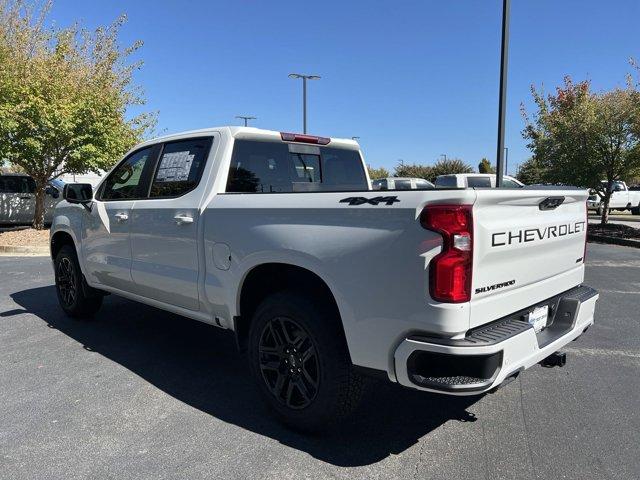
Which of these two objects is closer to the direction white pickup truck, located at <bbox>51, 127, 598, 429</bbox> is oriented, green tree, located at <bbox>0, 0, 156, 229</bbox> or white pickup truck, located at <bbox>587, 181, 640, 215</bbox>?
the green tree

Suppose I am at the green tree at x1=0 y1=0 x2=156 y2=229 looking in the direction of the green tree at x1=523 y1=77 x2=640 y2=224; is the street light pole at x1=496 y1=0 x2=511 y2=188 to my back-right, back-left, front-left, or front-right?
front-right

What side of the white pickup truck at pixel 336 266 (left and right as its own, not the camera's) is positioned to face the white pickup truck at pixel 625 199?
right

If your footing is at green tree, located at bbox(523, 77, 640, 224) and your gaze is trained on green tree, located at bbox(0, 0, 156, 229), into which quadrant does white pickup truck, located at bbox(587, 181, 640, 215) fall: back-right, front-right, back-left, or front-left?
back-right

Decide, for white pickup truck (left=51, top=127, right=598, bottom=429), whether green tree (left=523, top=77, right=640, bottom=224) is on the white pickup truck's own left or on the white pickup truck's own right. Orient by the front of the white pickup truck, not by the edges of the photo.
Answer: on the white pickup truck's own right

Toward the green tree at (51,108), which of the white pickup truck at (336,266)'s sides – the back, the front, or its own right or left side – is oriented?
front

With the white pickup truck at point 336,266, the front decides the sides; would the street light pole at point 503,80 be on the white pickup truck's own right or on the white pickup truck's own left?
on the white pickup truck's own right

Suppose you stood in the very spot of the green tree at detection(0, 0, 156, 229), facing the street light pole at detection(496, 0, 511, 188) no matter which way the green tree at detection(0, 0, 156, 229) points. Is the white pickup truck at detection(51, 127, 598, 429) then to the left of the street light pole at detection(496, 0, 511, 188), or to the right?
right

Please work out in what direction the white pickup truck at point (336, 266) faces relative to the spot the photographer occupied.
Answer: facing away from the viewer and to the left of the viewer

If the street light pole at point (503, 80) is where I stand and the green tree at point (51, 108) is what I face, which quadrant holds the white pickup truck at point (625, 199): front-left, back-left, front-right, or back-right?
back-right
